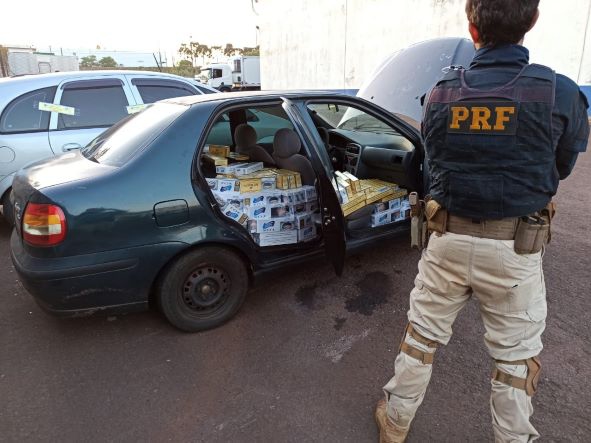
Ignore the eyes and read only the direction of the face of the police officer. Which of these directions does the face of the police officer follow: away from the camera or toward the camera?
away from the camera

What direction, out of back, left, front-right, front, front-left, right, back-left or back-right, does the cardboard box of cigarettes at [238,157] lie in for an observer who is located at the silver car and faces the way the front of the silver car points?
front-right

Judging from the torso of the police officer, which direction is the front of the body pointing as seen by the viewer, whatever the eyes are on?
away from the camera

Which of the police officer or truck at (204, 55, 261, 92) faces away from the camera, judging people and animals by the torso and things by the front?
the police officer

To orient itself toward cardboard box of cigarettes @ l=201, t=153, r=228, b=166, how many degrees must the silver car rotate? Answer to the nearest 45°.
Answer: approximately 45° to its right

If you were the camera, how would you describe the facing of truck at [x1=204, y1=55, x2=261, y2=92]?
facing to the left of the viewer

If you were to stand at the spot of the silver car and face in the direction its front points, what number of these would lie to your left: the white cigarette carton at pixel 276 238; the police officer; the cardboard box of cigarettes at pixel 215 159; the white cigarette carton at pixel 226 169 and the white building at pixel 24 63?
1

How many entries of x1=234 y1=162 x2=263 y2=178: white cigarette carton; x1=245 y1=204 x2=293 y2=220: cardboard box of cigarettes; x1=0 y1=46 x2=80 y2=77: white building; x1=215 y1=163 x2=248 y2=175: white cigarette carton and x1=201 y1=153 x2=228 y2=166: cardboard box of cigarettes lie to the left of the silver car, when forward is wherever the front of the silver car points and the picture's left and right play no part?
1

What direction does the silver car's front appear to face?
to the viewer's right

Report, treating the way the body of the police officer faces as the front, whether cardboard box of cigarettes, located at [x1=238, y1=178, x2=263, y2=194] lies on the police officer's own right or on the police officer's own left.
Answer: on the police officer's own left

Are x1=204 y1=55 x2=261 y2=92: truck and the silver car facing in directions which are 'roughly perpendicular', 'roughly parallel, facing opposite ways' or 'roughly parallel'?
roughly parallel, facing opposite ways

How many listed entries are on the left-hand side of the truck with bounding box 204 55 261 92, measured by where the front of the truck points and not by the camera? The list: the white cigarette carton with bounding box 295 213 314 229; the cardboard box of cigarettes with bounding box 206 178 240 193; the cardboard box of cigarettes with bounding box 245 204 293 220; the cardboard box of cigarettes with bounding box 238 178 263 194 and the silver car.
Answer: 5

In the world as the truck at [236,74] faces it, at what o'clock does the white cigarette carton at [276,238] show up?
The white cigarette carton is roughly at 9 o'clock from the truck.

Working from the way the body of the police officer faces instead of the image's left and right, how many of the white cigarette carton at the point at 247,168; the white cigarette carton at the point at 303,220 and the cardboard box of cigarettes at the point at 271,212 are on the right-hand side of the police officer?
0

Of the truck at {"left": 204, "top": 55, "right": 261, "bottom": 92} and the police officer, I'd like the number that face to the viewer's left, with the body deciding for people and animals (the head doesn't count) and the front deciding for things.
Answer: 1

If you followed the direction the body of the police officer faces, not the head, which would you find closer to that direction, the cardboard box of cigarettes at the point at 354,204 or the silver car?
the cardboard box of cigarettes

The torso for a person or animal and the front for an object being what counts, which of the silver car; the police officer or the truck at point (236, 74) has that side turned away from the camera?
the police officer
